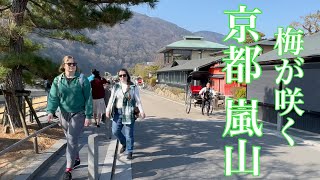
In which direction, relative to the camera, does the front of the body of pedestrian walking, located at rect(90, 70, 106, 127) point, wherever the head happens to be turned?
away from the camera

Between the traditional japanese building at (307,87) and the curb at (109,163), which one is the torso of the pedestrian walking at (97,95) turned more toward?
the traditional japanese building

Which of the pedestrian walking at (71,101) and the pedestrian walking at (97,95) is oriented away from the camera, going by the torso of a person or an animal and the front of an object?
the pedestrian walking at (97,95)

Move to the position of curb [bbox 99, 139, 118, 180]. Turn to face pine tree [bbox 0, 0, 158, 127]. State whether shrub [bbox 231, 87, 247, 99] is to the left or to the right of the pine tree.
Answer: right

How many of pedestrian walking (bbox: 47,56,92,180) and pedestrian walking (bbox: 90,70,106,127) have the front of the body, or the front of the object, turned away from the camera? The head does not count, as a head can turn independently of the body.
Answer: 1

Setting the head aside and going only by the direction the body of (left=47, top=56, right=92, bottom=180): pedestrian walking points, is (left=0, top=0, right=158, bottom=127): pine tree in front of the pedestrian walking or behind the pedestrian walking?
behind

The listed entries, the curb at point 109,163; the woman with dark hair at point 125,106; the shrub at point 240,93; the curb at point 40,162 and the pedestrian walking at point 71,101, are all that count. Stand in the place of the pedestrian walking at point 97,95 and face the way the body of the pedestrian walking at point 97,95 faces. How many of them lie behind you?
4

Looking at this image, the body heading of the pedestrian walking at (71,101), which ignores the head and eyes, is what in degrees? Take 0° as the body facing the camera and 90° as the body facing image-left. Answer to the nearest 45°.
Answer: approximately 0°
